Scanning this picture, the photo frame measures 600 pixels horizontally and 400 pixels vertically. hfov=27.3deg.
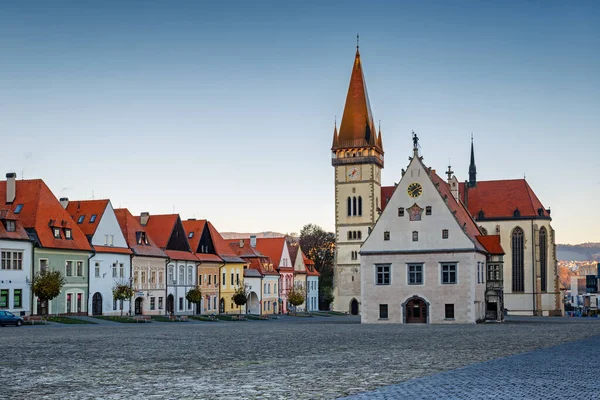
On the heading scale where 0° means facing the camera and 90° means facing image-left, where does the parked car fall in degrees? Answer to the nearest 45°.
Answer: approximately 270°
